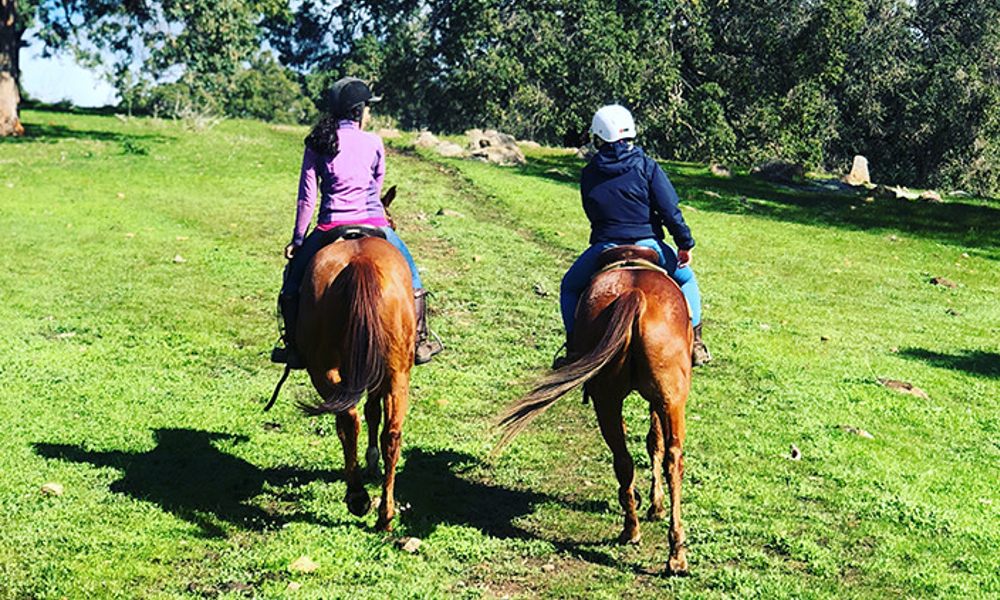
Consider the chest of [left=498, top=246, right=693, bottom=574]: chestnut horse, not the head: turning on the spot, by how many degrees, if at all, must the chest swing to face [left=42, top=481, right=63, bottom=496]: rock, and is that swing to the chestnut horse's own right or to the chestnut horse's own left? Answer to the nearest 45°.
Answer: approximately 90° to the chestnut horse's own left

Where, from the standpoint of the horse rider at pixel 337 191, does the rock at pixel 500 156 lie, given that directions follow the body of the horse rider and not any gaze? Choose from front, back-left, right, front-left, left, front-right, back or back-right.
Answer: front

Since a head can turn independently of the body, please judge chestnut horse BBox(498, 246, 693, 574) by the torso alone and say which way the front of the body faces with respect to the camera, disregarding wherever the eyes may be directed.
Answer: away from the camera

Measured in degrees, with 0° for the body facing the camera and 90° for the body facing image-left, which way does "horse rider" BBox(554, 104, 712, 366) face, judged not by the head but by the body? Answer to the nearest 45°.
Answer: approximately 180°

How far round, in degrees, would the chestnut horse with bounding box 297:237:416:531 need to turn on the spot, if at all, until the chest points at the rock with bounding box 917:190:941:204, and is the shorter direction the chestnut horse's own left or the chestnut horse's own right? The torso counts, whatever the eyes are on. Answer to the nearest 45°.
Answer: approximately 45° to the chestnut horse's own right

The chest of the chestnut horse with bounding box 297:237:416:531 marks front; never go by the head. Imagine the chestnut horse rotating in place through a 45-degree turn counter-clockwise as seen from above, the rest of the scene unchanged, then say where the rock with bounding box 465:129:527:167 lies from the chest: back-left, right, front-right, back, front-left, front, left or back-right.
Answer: front-right

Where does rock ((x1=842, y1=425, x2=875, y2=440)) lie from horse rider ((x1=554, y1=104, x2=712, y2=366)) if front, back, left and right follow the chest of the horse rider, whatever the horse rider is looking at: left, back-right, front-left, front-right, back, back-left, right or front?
front-right

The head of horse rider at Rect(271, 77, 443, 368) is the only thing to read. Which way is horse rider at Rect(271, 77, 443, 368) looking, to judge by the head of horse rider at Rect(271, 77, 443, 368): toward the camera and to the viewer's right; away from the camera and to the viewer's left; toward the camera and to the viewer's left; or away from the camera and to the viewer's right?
away from the camera and to the viewer's right

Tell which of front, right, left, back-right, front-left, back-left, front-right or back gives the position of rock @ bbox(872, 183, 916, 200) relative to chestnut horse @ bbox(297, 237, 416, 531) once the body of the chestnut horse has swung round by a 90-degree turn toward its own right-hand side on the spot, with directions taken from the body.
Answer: front-left

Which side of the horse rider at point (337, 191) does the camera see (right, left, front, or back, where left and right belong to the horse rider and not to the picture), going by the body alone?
back

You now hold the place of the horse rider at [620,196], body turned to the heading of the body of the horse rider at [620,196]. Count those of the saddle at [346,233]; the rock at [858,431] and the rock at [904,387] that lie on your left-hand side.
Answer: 1

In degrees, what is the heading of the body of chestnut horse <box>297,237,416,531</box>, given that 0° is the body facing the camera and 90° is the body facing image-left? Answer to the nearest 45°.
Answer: approximately 180°

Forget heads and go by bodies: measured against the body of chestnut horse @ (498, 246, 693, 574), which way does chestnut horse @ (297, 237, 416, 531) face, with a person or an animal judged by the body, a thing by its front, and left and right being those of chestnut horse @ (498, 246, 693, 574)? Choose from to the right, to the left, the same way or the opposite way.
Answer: the same way

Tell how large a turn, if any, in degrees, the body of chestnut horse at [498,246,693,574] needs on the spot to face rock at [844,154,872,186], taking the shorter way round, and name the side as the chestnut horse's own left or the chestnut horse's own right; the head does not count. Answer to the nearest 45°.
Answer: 0° — it already faces it

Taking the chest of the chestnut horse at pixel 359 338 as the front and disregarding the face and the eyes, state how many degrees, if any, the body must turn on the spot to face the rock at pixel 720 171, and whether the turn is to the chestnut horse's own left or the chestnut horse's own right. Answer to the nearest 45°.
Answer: approximately 45° to the chestnut horse's own right

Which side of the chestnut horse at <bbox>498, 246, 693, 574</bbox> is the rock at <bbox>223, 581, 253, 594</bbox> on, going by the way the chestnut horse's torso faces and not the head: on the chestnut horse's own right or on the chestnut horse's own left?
on the chestnut horse's own left

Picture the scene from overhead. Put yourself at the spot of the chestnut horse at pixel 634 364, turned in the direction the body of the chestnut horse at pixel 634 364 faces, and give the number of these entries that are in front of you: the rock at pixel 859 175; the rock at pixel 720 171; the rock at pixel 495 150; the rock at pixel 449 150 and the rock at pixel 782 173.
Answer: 5

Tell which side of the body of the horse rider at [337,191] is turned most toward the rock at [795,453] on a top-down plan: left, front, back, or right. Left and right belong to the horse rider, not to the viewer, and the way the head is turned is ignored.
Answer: right
